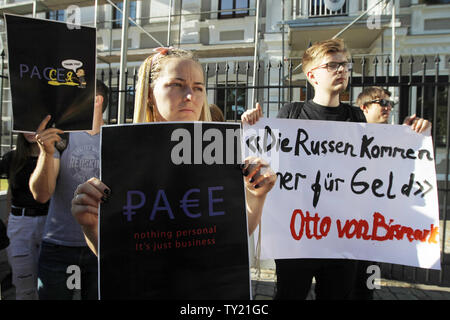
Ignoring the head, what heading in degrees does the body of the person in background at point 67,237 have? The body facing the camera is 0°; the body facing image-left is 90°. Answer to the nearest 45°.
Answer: approximately 315°

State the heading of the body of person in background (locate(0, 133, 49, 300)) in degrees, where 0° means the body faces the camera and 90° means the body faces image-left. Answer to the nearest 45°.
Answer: approximately 315°

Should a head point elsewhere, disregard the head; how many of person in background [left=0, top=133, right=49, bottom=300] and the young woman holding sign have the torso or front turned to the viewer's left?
0

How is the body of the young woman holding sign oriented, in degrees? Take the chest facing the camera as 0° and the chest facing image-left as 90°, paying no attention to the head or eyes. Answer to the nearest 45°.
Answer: approximately 0°

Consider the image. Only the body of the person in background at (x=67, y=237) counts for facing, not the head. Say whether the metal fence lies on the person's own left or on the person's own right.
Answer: on the person's own left

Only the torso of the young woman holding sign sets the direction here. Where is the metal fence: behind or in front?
behind

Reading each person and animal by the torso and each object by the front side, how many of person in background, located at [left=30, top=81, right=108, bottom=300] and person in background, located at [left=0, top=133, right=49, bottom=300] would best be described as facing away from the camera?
0

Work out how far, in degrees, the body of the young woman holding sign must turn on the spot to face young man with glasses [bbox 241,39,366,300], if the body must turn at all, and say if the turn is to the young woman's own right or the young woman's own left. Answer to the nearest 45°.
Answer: approximately 135° to the young woman's own left

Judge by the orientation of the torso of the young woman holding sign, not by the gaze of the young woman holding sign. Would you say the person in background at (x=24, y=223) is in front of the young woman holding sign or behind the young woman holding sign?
behind
